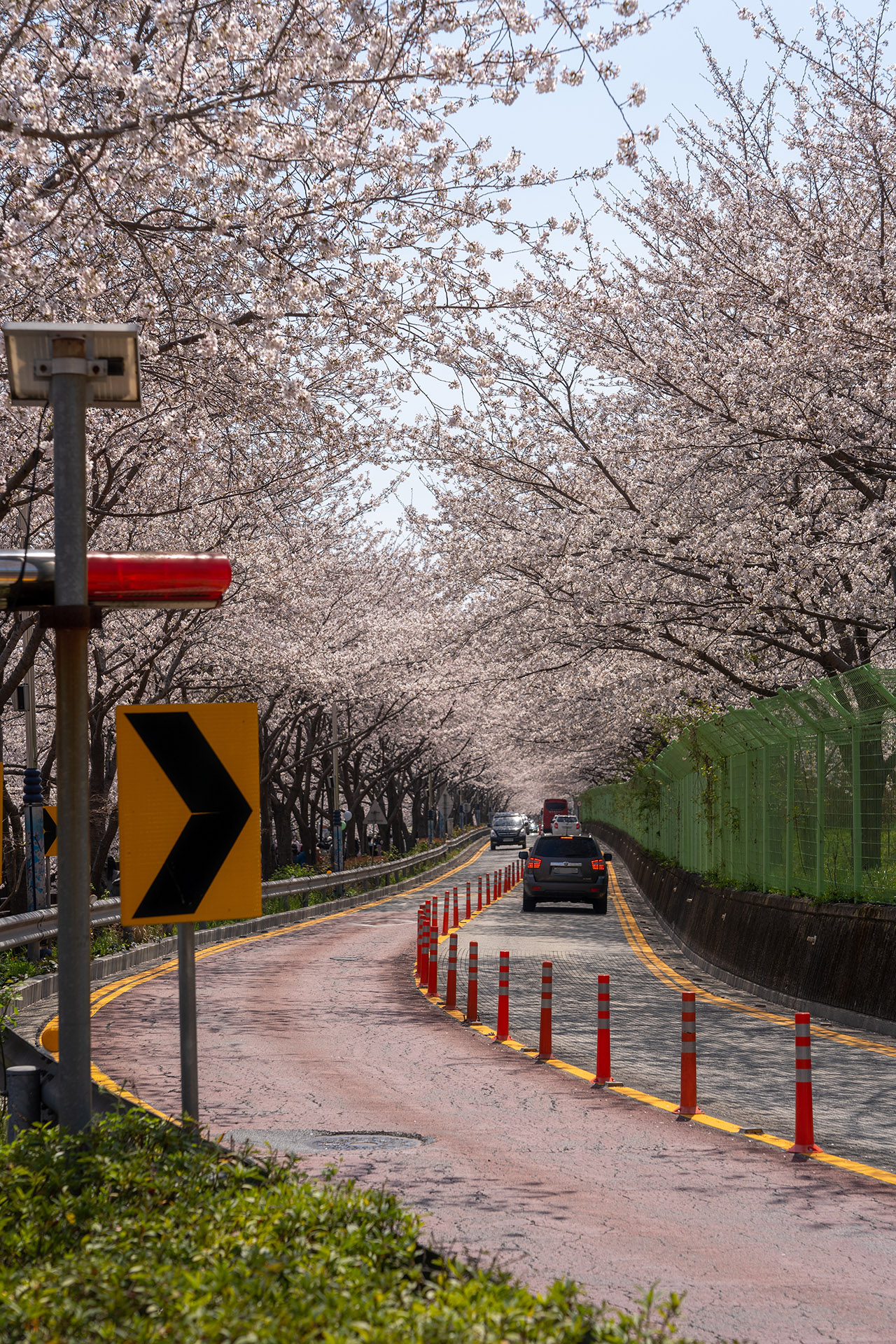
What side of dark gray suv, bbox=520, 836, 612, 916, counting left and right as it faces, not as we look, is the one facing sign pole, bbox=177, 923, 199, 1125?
back

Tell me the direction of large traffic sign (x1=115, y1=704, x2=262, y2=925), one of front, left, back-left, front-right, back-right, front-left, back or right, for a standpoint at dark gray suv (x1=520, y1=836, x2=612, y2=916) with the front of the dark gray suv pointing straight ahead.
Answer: back

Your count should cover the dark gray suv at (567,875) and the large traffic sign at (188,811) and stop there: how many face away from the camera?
1

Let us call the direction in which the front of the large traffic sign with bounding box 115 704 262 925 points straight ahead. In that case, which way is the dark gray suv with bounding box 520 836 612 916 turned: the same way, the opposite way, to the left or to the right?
the opposite way

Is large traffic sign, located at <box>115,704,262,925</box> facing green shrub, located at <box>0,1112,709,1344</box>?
yes

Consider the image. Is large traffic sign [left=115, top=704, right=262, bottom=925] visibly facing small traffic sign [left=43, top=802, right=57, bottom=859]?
no

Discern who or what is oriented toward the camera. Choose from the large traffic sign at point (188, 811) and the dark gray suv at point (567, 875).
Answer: the large traffic sign

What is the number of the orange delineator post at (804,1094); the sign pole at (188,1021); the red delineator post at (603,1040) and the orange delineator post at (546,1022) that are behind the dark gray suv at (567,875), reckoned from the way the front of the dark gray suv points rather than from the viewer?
4

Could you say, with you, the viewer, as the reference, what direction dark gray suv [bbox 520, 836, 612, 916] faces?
facing away from the viewer

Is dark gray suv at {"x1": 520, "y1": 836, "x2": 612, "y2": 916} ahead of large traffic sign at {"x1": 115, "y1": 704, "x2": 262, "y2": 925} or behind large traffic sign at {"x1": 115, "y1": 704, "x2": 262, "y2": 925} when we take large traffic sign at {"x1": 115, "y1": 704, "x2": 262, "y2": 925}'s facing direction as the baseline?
behind

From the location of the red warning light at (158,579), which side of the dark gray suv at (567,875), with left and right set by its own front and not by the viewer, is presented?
back

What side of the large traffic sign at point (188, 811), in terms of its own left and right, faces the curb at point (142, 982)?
back

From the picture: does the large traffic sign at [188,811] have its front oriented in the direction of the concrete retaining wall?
no

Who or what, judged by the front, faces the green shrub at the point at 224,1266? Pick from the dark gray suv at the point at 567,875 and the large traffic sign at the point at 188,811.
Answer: the large traffic sign

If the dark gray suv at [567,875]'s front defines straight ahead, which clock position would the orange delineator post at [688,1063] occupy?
The orange delineator post is roughly at 6 o'clock from the dark gray suv.

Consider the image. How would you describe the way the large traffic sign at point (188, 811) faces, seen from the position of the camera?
facing the viewer

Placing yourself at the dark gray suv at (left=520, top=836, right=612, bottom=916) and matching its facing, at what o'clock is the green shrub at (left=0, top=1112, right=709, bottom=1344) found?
The green shrub is roughly at 6 o'clock from the dark gray suv.
